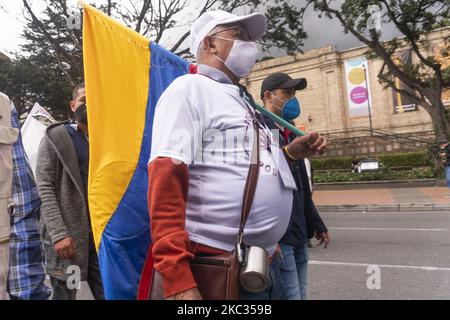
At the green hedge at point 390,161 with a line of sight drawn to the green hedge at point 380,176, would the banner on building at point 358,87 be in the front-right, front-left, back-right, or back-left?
back-right

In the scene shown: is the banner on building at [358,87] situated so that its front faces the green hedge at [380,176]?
yes

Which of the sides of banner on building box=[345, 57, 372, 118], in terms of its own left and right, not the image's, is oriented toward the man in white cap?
front

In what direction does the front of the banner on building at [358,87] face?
toward the camera

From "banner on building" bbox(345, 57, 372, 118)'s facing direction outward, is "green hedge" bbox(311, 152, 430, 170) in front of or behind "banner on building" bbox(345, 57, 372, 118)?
in front

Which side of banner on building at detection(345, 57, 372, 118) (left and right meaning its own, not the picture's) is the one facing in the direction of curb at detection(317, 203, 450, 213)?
front
